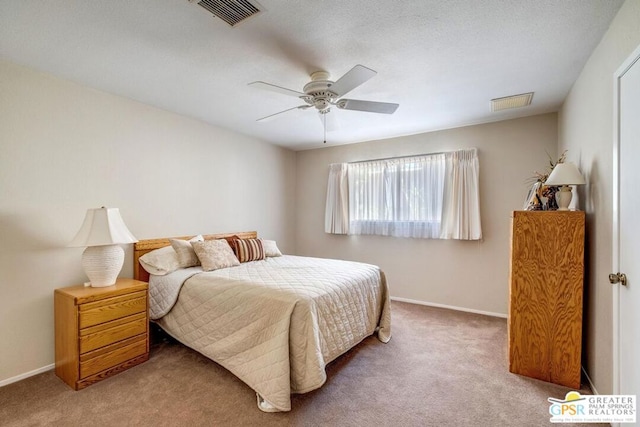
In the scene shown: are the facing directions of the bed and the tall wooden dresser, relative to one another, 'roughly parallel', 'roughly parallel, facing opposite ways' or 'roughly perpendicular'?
roughly parallel, facing opposite ways

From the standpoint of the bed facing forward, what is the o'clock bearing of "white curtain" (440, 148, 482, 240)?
The white curtain is roughly at 10 o'clock from the bed.

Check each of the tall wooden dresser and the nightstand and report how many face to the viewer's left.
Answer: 1

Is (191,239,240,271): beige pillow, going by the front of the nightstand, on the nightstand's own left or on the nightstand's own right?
on the nightstand's own left

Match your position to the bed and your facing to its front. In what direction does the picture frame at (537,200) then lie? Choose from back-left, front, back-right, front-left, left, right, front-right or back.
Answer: front-left

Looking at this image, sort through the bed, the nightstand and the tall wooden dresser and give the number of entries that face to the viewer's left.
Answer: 1

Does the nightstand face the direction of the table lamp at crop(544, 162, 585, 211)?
yes

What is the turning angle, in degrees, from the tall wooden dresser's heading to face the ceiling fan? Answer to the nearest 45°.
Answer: approximately 45° to its left

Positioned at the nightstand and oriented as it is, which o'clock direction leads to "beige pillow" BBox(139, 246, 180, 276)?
The beige pillow is roughly at 9 o'clock from the nightstand.

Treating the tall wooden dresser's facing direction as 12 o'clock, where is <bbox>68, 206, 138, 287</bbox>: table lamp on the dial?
The table lamp is roughly at 11 o'clock from the tall wooden dresser.

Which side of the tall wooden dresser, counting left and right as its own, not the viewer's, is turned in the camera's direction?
left

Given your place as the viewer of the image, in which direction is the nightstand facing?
facing the viewer and to the right of the viewer

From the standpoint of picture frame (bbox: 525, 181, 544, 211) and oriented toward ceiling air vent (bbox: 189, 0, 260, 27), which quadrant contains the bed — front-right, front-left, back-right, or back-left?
front-right

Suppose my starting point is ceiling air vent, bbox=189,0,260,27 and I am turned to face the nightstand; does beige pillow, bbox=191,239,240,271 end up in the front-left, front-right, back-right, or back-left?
front-right

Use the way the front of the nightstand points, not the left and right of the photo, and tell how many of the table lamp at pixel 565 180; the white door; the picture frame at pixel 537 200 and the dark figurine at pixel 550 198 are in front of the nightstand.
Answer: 4
